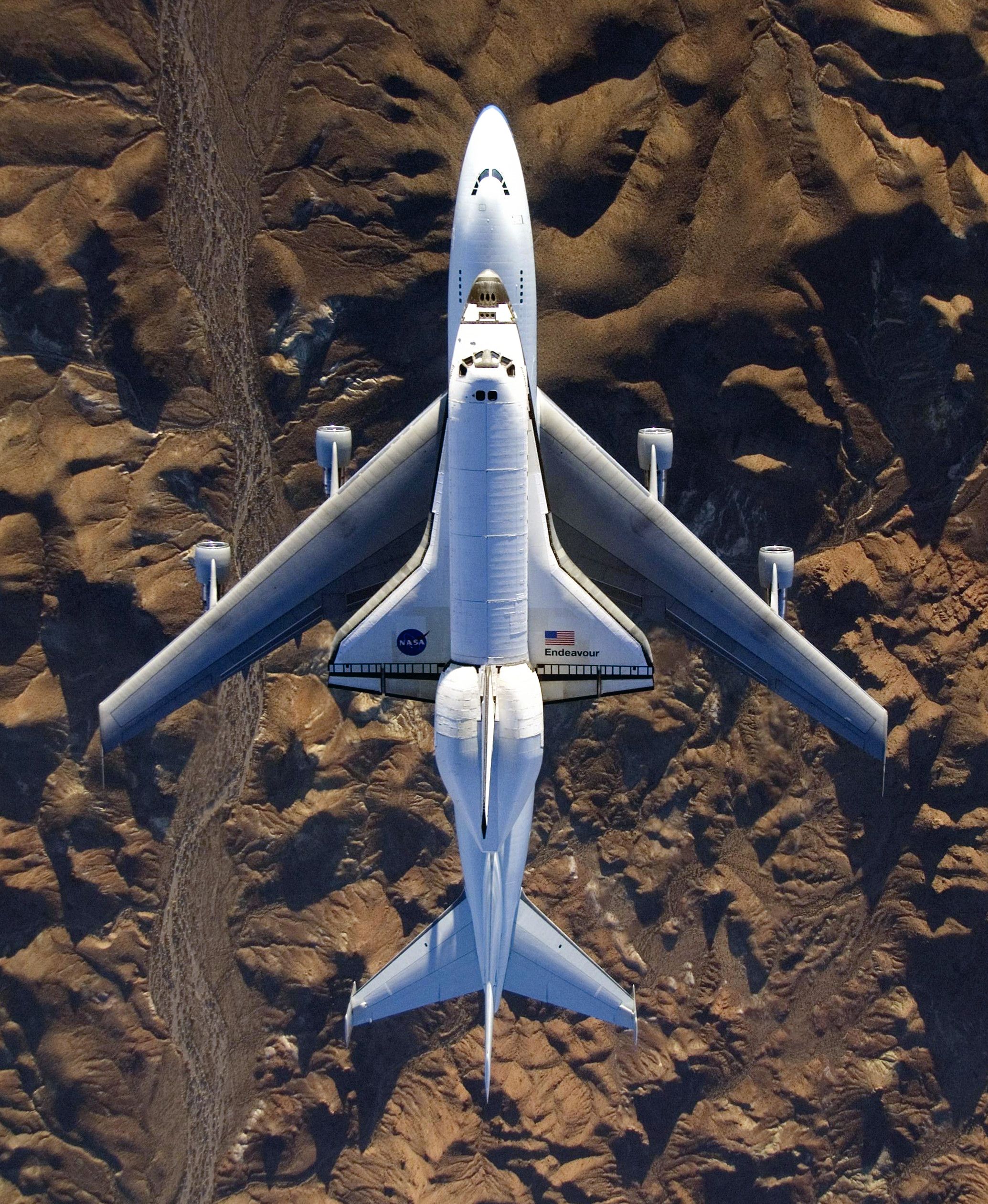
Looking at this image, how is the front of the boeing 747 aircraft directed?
away from the camera
